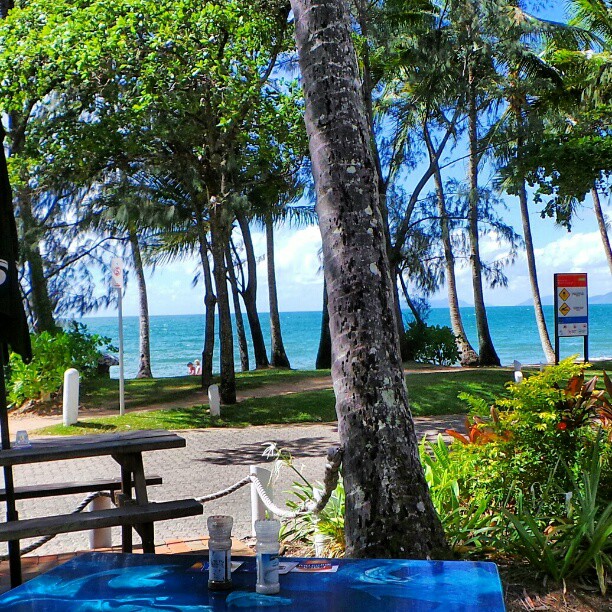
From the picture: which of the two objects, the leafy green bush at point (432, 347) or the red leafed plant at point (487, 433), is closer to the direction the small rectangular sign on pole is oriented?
the red leafed plant

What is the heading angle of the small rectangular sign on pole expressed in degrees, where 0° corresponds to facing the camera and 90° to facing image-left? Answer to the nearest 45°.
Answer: approximately 0°

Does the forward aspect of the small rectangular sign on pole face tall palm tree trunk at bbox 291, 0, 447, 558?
yes

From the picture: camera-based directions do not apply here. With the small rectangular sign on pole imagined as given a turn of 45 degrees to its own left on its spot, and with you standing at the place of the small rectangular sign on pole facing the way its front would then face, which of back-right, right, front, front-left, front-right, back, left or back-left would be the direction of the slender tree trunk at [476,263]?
left

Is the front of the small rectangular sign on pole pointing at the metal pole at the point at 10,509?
yes

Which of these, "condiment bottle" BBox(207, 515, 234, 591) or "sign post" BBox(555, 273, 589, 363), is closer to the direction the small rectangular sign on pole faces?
the condiment bottle

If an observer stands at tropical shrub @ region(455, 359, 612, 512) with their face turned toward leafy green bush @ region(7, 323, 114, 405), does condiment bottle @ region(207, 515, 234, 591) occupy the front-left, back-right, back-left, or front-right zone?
back-left

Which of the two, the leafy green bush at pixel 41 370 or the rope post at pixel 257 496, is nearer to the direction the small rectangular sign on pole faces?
the rope post

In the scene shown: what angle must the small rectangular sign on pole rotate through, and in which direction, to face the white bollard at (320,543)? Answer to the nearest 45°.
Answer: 0° — it already faces it
